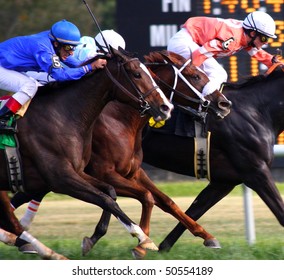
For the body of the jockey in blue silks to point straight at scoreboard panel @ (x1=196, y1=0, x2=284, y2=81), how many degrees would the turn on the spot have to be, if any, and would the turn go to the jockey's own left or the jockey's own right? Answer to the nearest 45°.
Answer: approximately 45° to the jockey's own left

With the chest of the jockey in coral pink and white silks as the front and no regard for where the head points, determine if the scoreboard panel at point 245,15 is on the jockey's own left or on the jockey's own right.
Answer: on the jockey's own left

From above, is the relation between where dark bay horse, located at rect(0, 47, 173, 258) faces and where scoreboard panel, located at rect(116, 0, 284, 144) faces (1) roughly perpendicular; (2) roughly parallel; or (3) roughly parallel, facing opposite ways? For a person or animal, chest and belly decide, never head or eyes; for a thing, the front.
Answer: roughly perpendicular

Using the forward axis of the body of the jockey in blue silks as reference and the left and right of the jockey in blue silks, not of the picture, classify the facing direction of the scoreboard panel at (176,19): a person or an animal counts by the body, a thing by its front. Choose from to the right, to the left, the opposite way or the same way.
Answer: to the right

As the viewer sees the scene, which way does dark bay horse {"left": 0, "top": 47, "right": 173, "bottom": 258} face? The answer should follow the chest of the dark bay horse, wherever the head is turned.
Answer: to the viewer's right

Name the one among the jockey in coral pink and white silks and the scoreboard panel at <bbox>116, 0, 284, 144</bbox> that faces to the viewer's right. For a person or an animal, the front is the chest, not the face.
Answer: the jockey in coral pink and white silks

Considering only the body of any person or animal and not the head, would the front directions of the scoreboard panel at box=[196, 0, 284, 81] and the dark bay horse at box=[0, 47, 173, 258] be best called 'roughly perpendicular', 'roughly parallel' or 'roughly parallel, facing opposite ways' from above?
roughly perpendicular

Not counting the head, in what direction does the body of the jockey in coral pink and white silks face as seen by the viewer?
to the viewer's right

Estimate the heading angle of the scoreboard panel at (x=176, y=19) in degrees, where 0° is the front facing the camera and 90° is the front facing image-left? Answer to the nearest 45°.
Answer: approximately 0°
